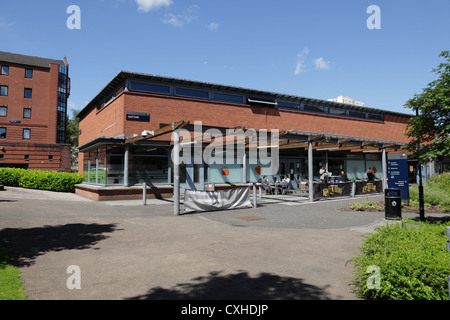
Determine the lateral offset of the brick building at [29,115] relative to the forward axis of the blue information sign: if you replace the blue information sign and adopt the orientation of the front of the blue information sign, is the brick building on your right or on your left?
on your right

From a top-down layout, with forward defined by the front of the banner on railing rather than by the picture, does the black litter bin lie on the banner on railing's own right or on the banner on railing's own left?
on the banner on railing's own left

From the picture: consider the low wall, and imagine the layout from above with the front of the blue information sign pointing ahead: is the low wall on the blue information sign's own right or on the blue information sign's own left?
on the blue information sign's own right

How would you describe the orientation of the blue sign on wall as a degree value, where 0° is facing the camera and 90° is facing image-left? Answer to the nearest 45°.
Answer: approximately 315°

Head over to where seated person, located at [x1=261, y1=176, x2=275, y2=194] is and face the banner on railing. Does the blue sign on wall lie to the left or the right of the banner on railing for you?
right

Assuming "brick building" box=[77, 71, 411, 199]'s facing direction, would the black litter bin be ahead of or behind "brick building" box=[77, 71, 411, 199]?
ahead

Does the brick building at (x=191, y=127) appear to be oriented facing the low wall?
no

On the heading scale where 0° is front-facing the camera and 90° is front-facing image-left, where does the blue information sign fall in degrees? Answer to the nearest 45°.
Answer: approximately 0°

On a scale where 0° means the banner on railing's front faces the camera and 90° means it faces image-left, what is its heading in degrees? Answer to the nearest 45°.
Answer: approximately 0°

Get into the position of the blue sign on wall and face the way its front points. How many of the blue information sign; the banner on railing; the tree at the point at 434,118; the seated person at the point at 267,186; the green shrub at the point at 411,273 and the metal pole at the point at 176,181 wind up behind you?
0

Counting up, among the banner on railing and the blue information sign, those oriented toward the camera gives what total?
2

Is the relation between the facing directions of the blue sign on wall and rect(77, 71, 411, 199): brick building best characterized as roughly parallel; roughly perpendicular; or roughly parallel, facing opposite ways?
roughly parallel

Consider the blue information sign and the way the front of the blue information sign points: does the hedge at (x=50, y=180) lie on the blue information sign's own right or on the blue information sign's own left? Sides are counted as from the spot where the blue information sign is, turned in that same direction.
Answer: on the blue information sign's own right
